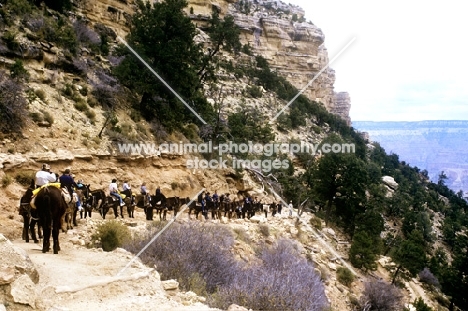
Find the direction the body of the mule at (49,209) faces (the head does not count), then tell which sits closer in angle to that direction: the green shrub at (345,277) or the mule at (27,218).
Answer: the mule

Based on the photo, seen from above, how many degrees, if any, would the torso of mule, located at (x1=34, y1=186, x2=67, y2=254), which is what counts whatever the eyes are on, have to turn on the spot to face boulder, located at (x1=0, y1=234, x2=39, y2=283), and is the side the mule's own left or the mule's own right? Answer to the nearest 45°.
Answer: approximately 180°

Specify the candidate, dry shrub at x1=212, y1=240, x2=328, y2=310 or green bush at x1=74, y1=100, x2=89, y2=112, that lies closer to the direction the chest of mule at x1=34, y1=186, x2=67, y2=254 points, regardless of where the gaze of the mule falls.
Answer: the green bush

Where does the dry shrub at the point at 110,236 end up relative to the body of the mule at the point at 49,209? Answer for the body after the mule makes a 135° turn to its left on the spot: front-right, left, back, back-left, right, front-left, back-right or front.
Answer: back

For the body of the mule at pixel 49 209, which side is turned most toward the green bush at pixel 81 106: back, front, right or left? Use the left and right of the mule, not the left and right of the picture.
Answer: front

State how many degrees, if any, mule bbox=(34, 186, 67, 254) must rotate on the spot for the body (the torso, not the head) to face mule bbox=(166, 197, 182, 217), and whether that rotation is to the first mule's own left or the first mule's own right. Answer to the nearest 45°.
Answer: approximately 45° to the first mule's own right

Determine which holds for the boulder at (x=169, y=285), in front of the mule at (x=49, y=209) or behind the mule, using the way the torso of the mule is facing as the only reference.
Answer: behind

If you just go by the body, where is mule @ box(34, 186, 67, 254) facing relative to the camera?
away from the camera

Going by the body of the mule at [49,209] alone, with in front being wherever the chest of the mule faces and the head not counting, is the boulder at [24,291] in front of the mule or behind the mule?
behind

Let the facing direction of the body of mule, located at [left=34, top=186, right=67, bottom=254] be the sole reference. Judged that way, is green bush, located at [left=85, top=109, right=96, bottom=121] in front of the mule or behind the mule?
in front
